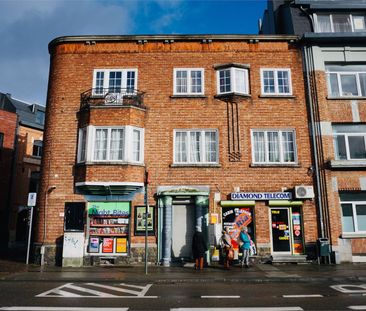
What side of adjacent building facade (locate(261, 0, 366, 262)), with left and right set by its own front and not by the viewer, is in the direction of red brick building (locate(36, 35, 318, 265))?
right

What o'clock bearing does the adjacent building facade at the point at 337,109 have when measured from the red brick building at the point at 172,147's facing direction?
The adjacent building facade is roughly at 9 o'clock from the red brick building.

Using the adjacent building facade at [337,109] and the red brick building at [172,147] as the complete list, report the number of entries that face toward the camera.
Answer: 2
